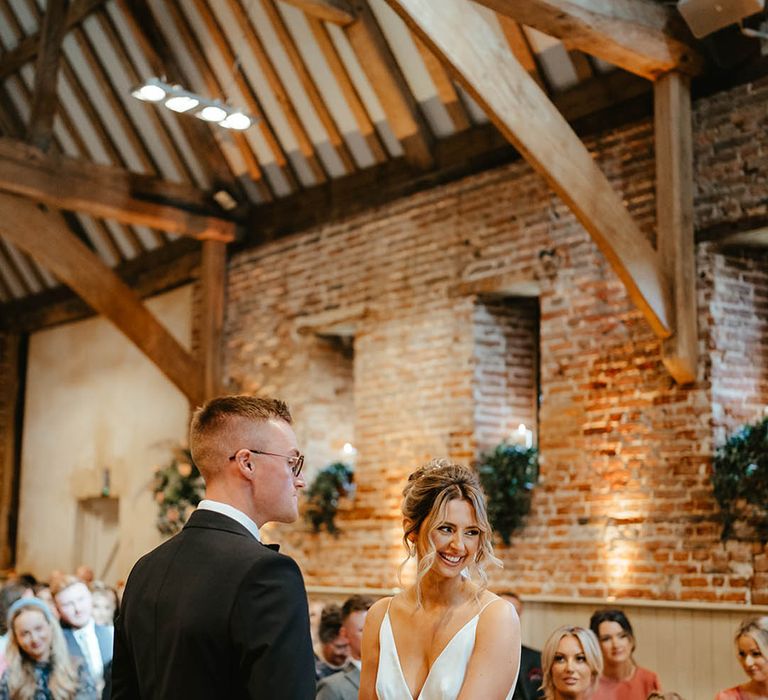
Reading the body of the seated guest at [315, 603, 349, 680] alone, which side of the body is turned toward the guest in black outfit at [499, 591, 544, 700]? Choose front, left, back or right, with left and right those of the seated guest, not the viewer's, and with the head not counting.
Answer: left

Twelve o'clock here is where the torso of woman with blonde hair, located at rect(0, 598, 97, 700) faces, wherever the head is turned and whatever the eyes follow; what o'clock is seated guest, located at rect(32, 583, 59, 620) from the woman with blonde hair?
The seated guest is roughly at 6 o'clock from the woman with blonde hair.

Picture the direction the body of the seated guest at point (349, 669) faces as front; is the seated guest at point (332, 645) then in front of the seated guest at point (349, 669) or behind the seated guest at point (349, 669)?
behind

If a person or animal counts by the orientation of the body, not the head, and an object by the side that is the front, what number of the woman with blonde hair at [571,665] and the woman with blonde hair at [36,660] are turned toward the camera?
2

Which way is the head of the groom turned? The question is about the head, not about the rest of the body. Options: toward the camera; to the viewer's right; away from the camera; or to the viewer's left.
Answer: to the viewer's right

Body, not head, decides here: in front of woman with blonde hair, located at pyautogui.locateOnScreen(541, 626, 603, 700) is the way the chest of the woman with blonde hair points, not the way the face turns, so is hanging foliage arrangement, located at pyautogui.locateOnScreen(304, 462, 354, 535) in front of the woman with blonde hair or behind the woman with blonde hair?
behind

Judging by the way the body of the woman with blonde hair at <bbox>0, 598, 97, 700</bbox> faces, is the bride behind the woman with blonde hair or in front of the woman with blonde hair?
in front

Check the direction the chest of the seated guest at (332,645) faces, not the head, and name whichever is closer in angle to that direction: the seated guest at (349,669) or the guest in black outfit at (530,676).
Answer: the seated guest

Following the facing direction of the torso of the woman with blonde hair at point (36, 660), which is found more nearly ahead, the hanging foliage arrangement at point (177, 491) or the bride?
the bride

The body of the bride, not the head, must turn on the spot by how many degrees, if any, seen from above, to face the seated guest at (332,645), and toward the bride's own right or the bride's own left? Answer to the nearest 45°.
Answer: approximately 135° to the bride's own right

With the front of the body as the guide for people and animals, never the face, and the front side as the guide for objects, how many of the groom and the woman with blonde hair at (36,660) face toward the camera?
1

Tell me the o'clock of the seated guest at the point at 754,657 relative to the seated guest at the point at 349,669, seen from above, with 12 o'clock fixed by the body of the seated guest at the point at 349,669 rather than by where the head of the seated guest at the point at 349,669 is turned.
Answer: the seated guest at the point at 754,657 is roughly at 10 o'clock from the seated guest at the point at 349,669.
